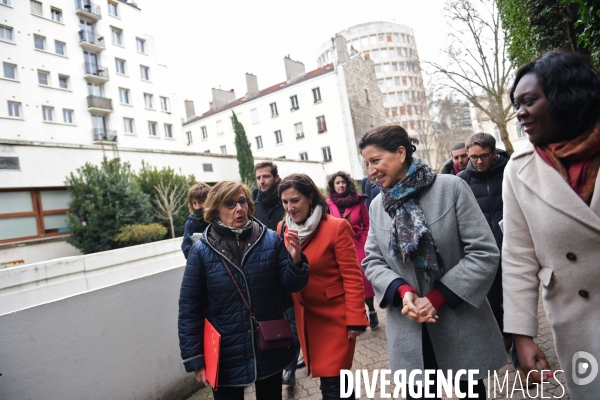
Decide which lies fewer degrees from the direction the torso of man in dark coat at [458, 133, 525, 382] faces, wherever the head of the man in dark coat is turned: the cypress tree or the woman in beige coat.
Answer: the woman in beige coat

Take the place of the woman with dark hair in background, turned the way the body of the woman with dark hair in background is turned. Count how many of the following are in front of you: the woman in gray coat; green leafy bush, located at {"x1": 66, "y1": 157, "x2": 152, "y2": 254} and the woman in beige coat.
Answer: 2

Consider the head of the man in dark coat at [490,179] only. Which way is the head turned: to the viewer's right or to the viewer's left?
to the viewer's left

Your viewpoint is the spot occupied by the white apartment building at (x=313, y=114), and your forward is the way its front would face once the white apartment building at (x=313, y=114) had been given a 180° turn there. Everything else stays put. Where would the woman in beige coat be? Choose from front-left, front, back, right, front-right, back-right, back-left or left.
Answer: back-right

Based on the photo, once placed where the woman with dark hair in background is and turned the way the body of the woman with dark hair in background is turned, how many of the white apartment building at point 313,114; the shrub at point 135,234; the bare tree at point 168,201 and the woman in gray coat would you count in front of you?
1

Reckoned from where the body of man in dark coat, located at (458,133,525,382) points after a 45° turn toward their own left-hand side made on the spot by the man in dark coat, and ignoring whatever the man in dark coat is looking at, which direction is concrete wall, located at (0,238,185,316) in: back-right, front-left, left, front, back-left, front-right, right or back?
back-right

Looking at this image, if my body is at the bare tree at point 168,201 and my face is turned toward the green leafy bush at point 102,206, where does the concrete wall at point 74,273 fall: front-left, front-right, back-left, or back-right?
front-left

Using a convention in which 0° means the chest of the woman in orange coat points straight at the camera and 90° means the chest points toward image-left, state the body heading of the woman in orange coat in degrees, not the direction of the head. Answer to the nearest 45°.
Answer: approximately 45°

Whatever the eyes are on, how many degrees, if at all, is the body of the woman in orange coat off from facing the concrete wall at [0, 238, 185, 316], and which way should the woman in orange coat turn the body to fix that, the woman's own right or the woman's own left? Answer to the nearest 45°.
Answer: approximately 90° to the woman's own right

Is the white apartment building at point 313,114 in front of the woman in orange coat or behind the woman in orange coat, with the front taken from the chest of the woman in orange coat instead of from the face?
behind

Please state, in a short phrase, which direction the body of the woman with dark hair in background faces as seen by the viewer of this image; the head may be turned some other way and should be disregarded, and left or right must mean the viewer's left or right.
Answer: facing the viewer

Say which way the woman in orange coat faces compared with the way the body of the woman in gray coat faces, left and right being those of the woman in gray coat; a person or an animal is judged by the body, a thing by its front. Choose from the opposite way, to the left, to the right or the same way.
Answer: the same way

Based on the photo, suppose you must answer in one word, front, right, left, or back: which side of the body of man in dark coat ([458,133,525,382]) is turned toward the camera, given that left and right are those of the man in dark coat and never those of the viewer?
front

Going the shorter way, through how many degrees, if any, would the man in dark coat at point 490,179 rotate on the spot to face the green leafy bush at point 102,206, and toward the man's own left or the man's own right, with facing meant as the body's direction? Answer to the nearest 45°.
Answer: approximately 135° to the man's own right

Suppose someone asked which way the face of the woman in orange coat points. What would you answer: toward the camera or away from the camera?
toward the camera

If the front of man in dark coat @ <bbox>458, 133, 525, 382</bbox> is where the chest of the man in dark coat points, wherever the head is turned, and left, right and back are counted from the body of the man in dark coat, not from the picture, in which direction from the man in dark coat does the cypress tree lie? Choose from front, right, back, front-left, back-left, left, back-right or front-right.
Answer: back-right

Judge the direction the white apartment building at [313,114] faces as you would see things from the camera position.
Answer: facing the viewer and to the left of the viewer

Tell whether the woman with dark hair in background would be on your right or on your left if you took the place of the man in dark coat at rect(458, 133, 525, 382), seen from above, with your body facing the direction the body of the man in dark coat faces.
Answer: on your right

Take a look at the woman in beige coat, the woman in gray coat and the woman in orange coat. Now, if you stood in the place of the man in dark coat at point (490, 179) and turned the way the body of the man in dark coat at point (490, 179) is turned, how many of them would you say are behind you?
0

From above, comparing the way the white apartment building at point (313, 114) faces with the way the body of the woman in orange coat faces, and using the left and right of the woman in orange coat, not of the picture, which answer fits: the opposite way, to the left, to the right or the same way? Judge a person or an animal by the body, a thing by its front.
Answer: the same way
